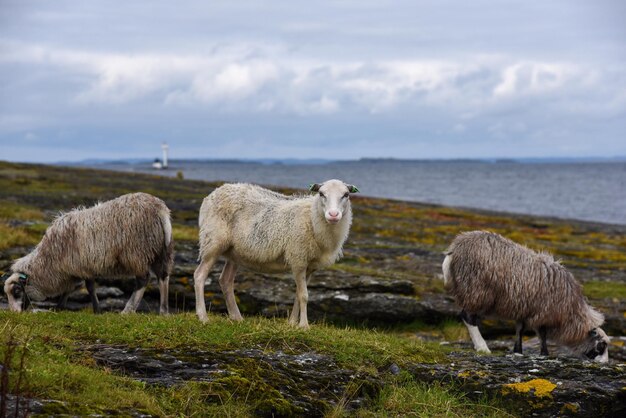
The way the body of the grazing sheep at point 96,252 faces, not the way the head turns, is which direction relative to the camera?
to the viewer's left

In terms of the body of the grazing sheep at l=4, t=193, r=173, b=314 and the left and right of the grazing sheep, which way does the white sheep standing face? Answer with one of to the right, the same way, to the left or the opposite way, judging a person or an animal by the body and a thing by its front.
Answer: the opposite way

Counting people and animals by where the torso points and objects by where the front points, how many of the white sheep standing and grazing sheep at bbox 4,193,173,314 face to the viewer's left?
1

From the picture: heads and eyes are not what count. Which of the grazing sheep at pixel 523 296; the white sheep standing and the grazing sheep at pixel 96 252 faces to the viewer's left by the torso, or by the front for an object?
the grazing sheep at pixel 96 252

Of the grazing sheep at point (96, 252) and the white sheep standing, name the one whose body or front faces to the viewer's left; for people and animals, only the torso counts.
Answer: the grazing sheep

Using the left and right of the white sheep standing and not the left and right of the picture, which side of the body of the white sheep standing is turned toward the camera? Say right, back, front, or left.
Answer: right

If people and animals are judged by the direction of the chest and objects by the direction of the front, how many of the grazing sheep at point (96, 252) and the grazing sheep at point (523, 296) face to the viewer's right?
1

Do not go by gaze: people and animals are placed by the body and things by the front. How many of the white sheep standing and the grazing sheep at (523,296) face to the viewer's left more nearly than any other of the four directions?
0

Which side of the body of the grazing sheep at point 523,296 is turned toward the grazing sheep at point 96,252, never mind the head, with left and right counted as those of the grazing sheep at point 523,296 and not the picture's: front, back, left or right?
back

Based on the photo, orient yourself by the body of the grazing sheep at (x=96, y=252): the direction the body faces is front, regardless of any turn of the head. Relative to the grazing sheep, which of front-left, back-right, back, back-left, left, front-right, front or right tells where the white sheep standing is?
back-left

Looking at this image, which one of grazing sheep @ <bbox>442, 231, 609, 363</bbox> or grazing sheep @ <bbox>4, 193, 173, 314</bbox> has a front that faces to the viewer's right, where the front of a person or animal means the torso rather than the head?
grazing sheep @ <bbox>442, 231, 609, 363</bbox>

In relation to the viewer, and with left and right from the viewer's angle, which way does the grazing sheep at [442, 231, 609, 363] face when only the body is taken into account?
facing to the right of the viewer
